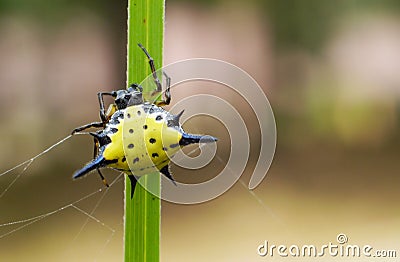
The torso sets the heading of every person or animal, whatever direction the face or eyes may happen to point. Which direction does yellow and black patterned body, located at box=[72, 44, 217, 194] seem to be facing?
away from the camera
